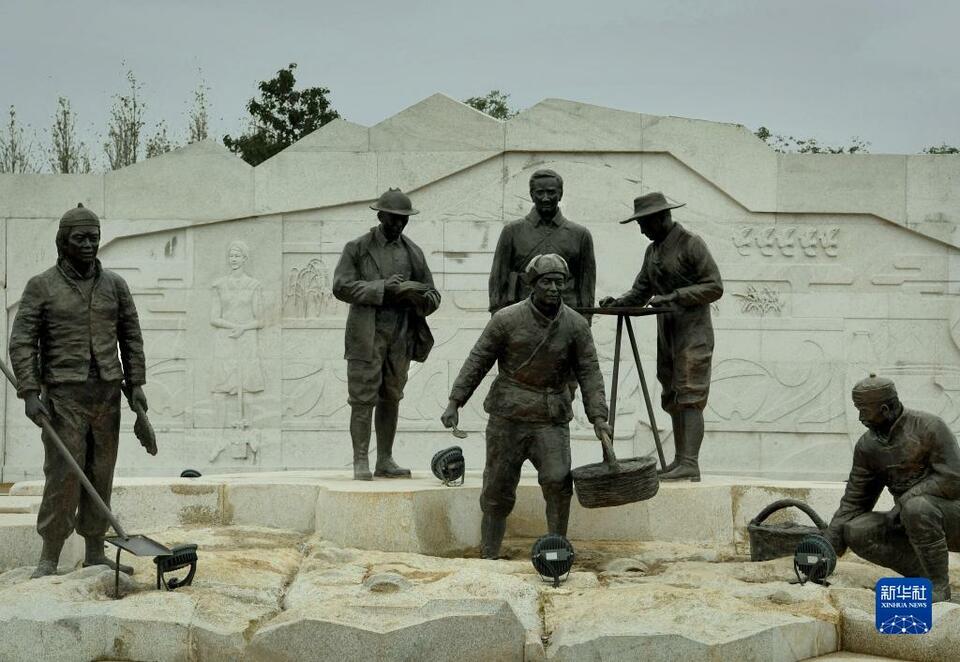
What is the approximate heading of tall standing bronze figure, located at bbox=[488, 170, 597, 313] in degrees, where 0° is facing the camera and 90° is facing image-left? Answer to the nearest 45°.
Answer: approximately 0°

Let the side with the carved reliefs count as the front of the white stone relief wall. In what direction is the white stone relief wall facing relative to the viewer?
toward the camera

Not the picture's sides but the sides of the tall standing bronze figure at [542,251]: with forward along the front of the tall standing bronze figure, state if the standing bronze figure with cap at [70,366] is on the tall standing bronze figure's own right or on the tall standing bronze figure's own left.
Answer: on the tall standing bronze figure's own right

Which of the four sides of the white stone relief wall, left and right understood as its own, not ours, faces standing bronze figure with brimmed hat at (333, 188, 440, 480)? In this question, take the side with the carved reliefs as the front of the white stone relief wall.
front

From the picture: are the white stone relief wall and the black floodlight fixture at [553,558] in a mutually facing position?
yes

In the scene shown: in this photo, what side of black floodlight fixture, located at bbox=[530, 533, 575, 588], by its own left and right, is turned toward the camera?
back

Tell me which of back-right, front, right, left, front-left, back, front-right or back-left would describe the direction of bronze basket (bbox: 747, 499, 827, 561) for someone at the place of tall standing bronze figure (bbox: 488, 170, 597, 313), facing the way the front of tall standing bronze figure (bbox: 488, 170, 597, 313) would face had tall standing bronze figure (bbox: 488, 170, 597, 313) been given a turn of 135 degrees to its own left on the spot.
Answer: right

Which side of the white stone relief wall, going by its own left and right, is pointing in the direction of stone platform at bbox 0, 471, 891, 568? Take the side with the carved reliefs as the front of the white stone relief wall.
front

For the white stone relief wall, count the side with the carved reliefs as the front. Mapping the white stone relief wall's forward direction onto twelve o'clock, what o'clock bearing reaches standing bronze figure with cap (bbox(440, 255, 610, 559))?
The standing bronze figure with cap is roughly at 12 o'clock from the white stone relief wall.

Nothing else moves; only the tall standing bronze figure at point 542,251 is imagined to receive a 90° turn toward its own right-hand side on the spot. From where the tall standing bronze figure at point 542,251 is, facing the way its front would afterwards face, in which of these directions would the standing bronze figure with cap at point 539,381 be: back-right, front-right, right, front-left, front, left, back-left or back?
left

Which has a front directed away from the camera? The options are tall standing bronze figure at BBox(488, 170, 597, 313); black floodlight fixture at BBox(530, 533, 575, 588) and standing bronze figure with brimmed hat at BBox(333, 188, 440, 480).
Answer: the black floodlight fixture

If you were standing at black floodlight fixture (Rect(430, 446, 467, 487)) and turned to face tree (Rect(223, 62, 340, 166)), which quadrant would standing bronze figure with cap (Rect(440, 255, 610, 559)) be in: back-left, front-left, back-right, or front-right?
back-right

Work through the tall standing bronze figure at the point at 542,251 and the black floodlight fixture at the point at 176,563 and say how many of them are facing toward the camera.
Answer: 1

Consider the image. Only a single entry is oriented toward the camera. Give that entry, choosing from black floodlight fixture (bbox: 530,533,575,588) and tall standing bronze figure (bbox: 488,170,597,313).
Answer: the tall standing bronze figure

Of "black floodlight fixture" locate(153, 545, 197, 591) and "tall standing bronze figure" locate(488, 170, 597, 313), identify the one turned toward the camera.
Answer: the tall standing bronze figure
